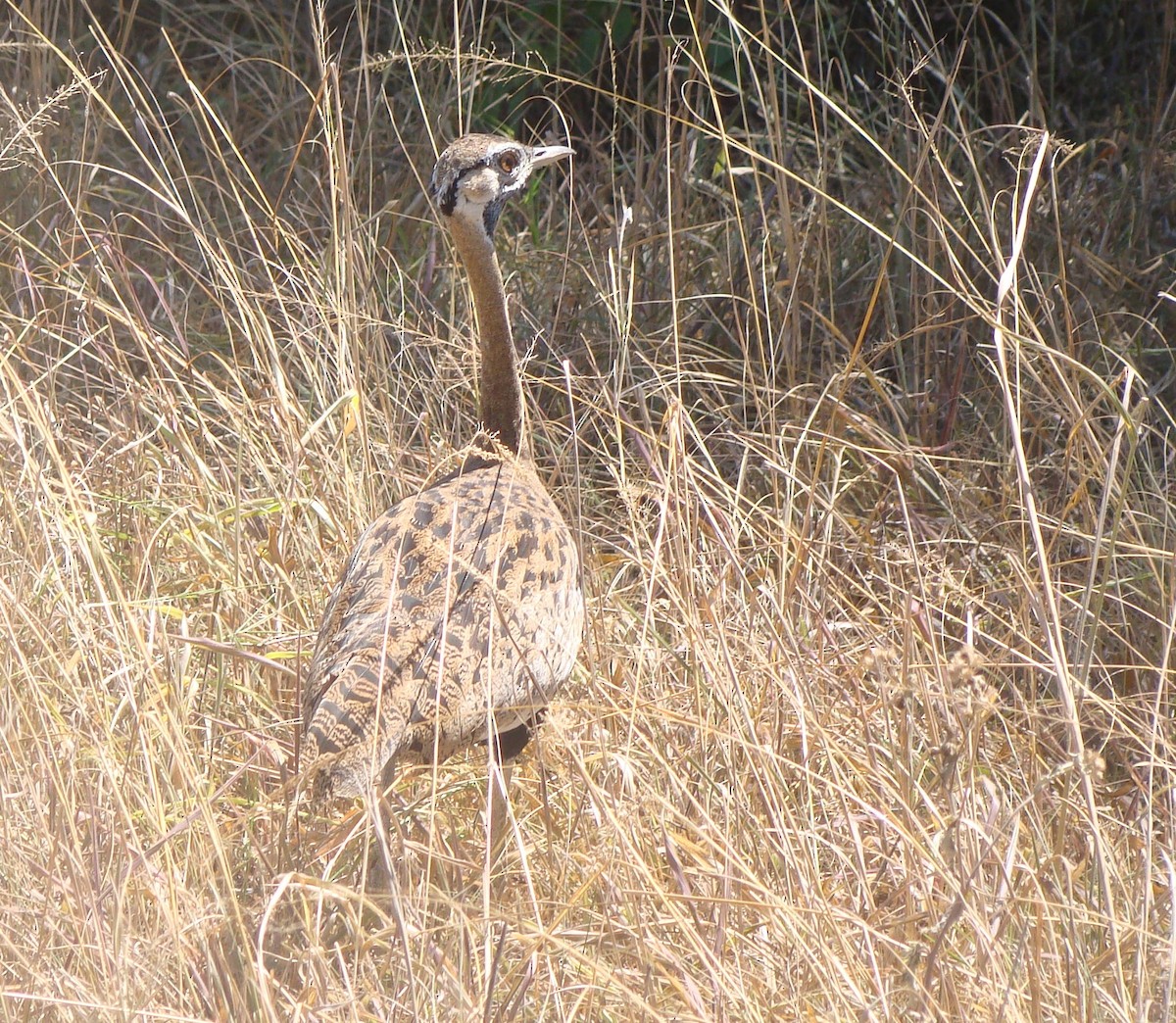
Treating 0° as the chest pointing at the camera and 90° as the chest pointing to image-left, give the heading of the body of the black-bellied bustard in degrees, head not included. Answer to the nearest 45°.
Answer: approximately 225°
